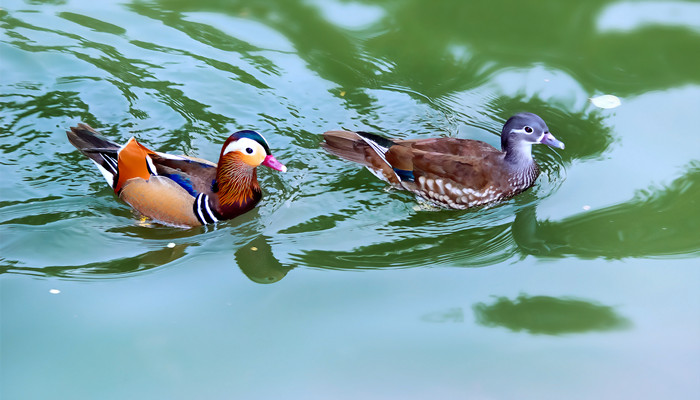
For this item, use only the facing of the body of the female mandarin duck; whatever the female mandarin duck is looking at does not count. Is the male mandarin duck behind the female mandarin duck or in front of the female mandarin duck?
behind

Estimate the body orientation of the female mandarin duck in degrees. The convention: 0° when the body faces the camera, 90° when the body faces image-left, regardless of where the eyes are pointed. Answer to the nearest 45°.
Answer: approximately 270°
